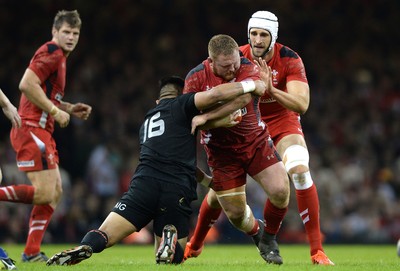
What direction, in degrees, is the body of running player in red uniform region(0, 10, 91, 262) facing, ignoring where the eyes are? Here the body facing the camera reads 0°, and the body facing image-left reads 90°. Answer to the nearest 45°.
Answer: approximately 270°

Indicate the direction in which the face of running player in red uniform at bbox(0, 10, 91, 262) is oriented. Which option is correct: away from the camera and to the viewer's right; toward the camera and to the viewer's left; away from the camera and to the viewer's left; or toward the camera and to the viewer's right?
toward the camera and to the viewer's right

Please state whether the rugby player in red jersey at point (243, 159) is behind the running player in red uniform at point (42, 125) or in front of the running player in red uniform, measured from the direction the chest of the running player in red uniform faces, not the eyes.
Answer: in front

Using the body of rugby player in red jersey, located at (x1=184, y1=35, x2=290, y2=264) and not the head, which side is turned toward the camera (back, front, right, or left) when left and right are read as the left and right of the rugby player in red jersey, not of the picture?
front

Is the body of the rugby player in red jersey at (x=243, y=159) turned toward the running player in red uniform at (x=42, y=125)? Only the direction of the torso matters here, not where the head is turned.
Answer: no
